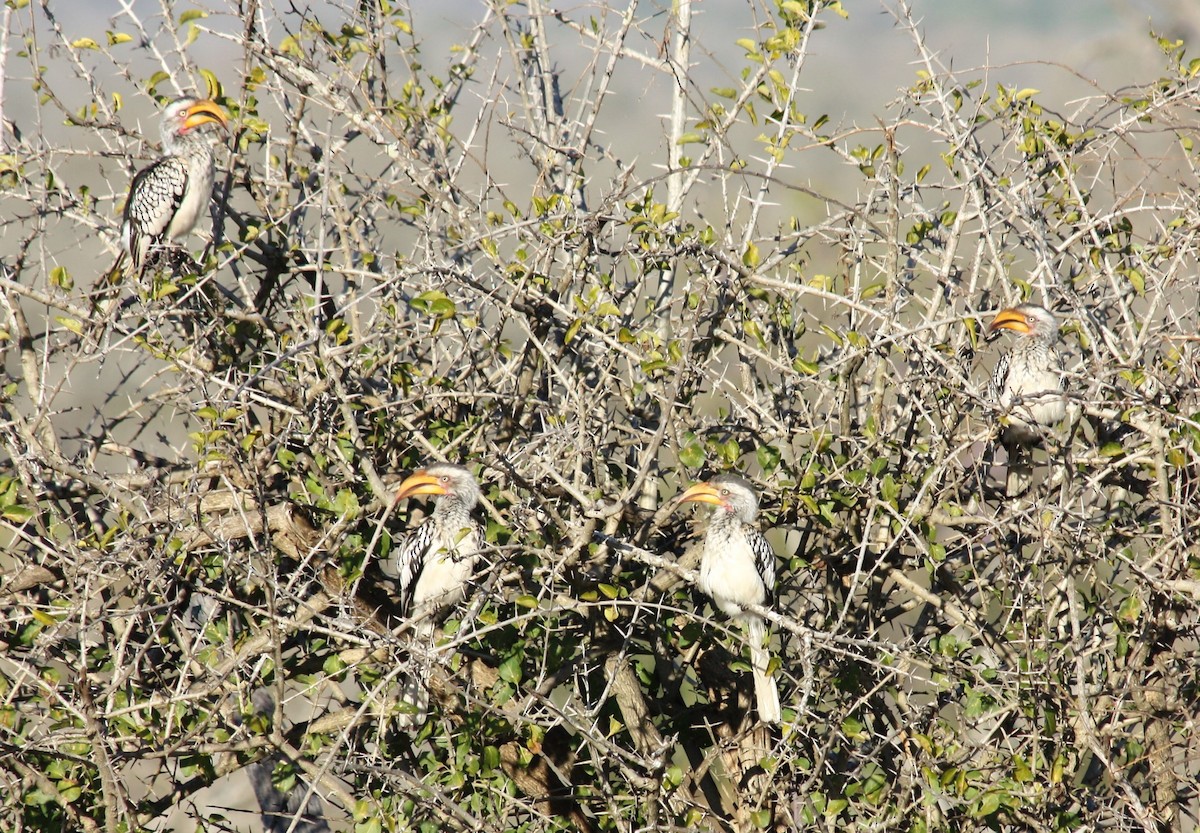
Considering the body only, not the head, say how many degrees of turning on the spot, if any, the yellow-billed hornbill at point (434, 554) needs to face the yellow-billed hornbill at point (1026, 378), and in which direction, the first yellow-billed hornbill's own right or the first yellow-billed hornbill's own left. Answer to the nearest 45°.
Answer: approximately 45° to the first yellow-billed hornbill's own left

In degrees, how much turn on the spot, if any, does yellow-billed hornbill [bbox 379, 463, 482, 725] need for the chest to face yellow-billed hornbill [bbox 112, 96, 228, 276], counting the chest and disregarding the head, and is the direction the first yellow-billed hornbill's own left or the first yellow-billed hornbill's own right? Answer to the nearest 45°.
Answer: approximately 135° to the first yellow-billed hornbill's own right

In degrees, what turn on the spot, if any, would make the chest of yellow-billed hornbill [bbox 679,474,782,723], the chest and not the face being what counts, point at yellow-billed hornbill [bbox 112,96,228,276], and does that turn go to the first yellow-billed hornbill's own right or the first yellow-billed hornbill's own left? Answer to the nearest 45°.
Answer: approximately 45° to the first yellow-billed hornbill's own right

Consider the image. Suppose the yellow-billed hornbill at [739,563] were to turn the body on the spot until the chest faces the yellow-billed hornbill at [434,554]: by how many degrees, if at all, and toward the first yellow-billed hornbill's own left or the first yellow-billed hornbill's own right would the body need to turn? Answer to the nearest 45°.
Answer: approximately 45° to the first yellow-billed hornbill's own right
